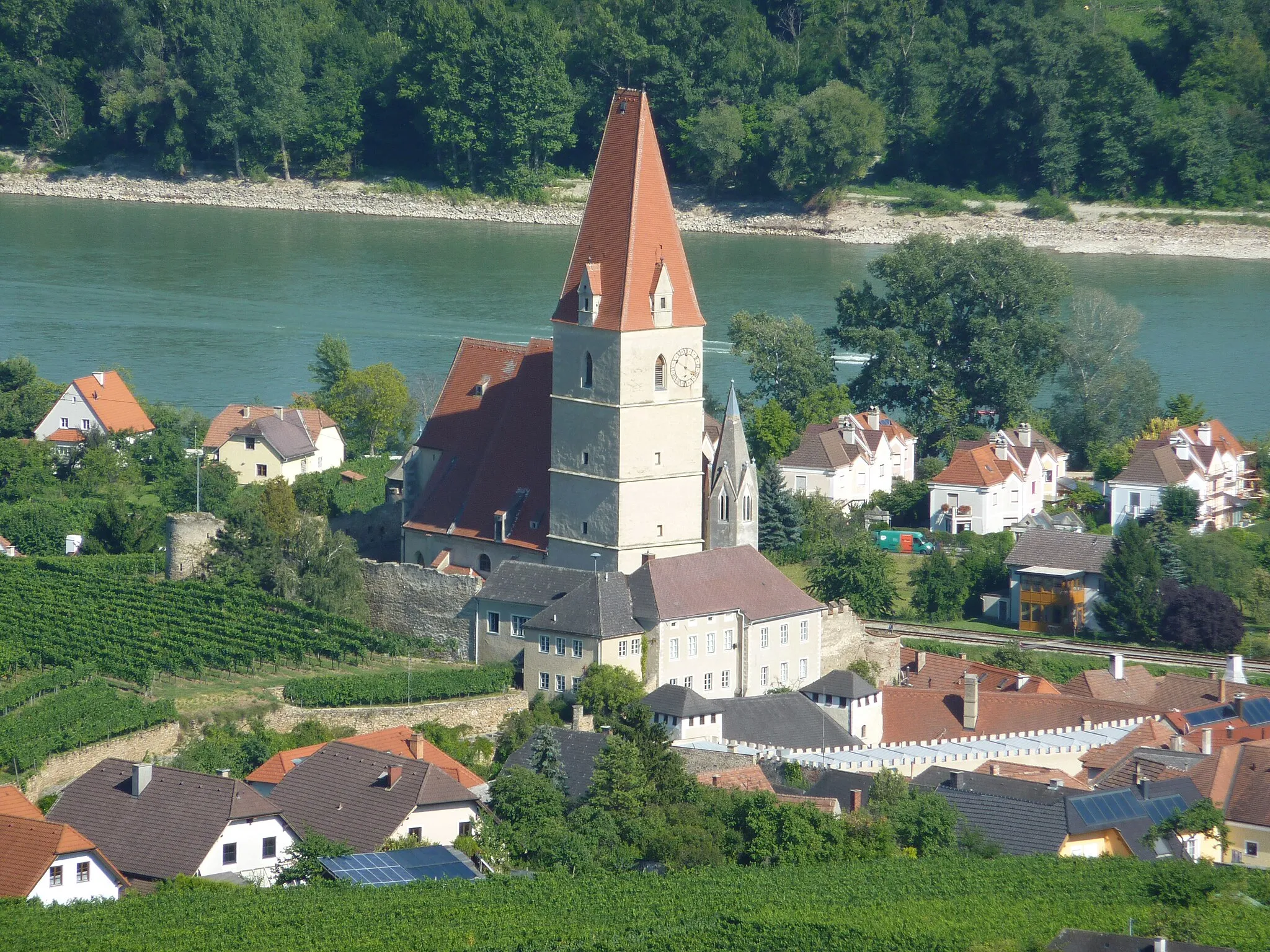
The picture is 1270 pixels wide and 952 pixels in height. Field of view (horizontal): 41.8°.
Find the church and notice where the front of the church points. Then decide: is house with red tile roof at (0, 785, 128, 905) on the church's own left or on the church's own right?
on the church's own right

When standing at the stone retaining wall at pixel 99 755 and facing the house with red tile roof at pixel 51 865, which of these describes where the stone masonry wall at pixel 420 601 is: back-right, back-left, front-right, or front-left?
back-left

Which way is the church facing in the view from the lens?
facing the viewer and to the right of the viewer

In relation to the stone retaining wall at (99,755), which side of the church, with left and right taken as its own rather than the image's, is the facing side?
right

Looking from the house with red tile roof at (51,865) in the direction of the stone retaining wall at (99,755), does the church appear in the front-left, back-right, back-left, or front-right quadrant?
front-right

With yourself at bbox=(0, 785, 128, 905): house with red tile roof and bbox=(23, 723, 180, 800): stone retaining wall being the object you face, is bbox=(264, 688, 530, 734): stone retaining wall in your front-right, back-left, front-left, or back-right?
front-right

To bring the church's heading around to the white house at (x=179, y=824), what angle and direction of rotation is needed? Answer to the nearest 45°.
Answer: approximately 90° to its right
